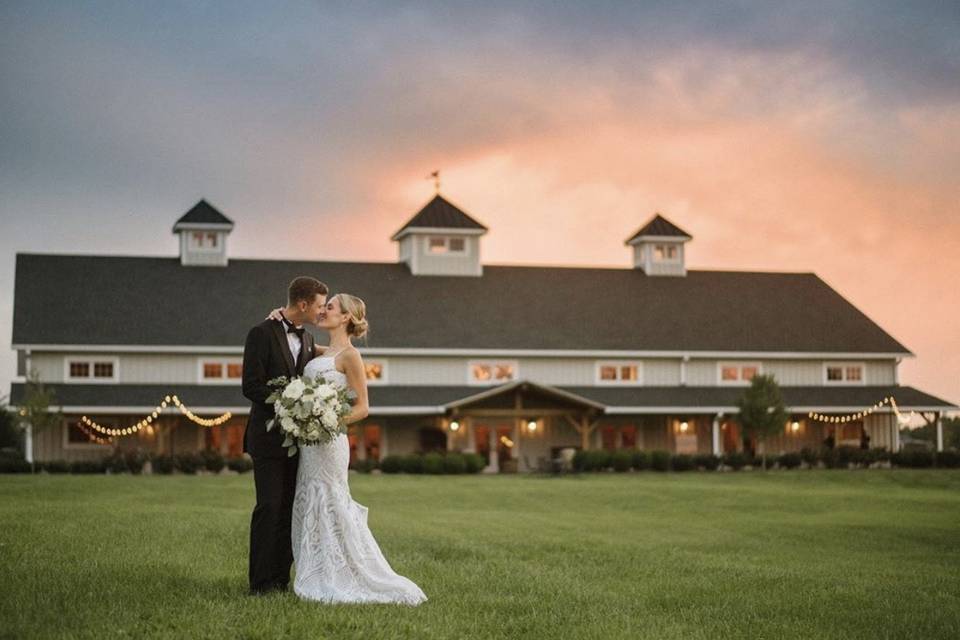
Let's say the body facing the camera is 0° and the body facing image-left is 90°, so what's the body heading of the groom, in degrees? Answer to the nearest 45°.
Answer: approximately 315°

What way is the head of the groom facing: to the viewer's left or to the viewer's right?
to the viewer's right

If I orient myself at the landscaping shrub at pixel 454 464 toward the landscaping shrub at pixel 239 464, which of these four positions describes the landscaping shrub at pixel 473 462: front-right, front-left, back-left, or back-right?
back-right
